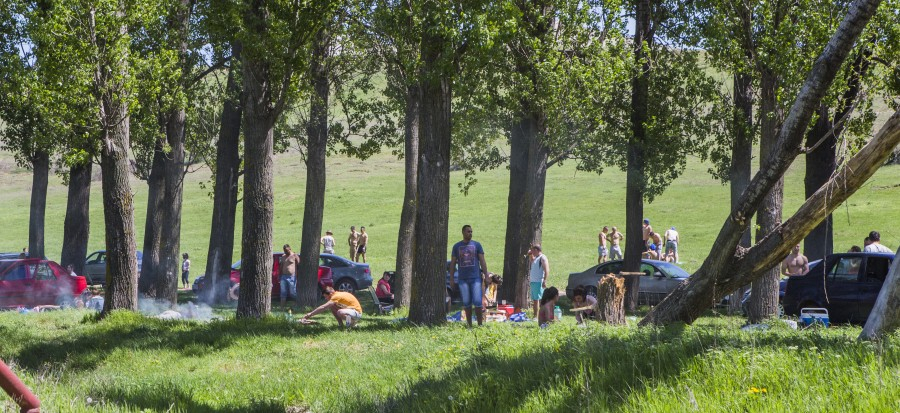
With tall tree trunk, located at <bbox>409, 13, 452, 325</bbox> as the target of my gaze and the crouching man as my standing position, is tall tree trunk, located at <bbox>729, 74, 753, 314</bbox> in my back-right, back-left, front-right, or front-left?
front-left

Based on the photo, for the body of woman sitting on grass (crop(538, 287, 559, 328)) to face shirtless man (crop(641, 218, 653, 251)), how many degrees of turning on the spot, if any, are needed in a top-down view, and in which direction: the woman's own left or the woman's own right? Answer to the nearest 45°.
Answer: approximately 90° to the woman's own left

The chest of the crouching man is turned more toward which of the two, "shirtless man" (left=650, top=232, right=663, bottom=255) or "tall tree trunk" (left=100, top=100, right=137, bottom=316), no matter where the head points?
the tall tree trunk

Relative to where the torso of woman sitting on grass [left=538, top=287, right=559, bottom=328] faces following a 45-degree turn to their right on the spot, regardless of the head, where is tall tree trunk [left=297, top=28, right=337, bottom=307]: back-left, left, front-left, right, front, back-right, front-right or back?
back

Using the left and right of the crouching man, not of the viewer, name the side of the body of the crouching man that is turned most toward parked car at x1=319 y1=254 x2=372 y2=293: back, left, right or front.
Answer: right

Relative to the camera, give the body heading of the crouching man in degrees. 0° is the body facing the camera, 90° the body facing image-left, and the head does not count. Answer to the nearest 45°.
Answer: approximately 90°
